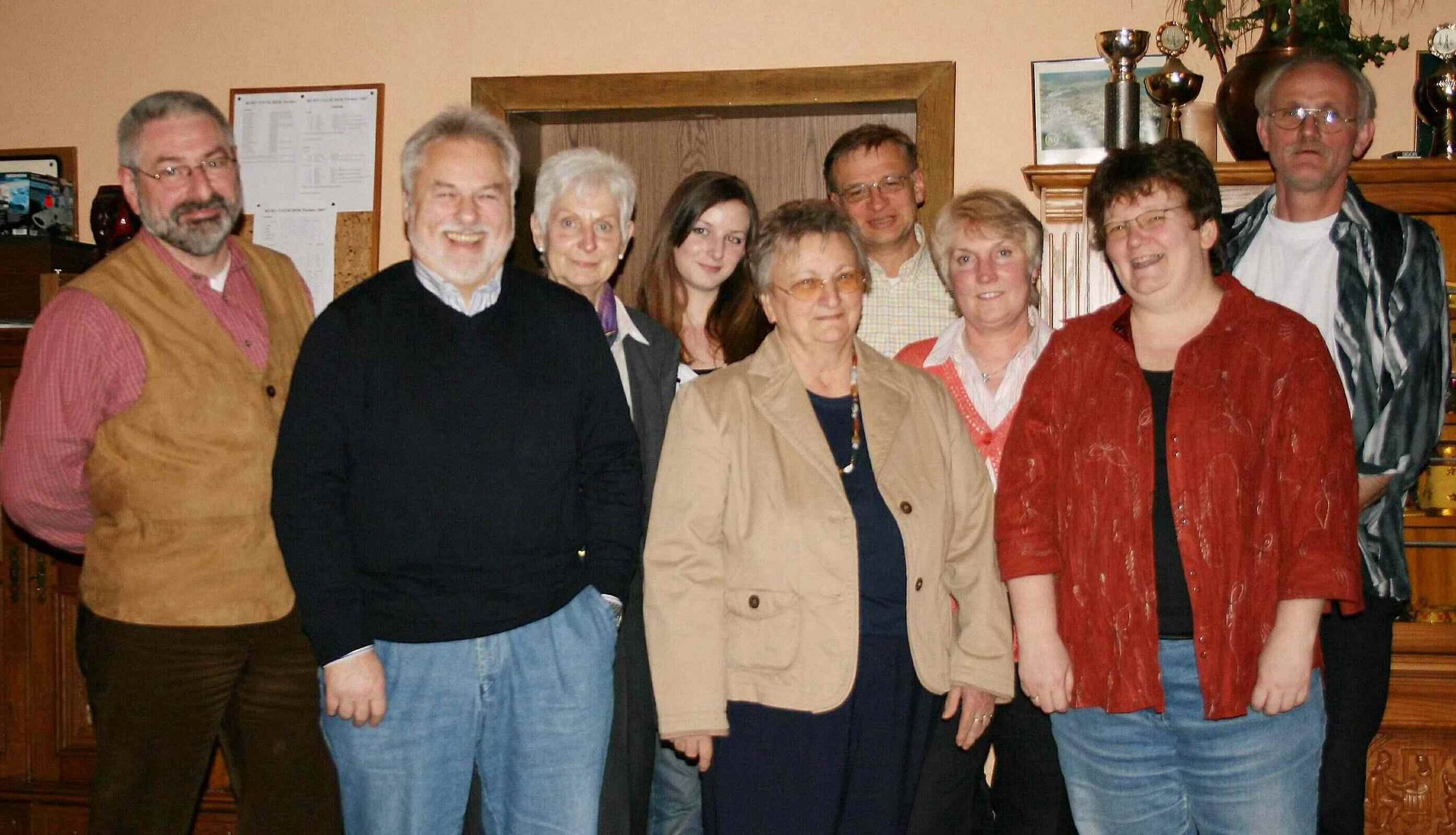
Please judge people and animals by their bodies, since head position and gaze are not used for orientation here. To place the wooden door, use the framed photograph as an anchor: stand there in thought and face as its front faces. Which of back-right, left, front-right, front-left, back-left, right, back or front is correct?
right

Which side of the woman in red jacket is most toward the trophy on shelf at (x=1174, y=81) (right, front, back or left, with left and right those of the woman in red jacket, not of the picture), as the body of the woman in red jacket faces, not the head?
back

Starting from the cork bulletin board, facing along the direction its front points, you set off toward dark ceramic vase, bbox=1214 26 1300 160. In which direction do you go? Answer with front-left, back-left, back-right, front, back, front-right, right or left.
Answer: front-left

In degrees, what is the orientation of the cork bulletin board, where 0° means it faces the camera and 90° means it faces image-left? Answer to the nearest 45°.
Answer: approximately 0°

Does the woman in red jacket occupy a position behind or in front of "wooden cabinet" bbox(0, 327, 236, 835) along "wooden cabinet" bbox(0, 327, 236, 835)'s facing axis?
in front

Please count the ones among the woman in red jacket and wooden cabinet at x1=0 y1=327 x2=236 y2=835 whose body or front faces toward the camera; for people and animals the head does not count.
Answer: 2

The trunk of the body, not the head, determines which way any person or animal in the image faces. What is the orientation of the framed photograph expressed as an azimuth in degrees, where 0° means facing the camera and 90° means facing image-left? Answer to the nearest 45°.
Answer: approximately 0°

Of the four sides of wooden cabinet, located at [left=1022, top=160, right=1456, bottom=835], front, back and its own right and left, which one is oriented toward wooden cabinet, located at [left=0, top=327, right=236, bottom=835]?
right

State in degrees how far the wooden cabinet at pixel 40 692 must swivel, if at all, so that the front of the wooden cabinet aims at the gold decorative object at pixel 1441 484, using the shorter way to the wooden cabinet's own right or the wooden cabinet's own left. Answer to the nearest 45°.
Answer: approximately 45° to the wooden cabinet's own left

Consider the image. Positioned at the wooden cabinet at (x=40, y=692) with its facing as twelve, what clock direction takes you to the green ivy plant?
The green ivy plant is roughly at 10 o'clock from the wooden cabinet.
